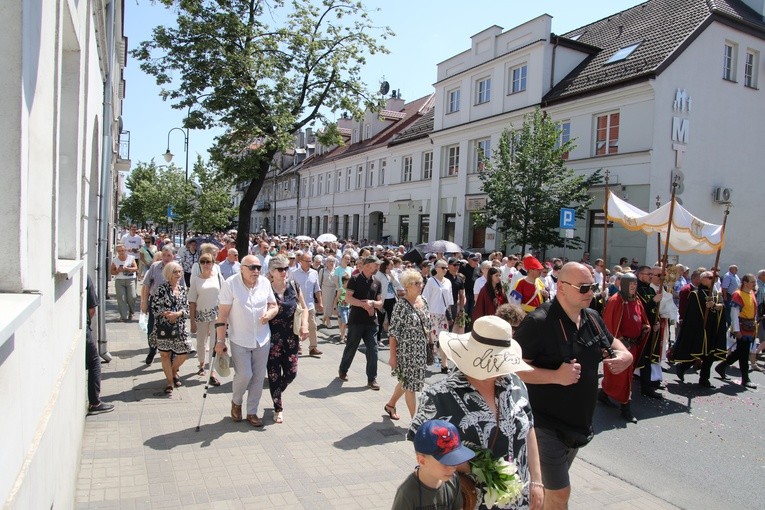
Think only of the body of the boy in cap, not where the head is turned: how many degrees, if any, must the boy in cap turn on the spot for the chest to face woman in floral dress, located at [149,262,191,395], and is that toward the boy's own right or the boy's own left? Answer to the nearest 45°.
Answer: approximately 180°

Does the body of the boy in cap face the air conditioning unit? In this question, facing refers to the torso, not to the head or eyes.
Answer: no

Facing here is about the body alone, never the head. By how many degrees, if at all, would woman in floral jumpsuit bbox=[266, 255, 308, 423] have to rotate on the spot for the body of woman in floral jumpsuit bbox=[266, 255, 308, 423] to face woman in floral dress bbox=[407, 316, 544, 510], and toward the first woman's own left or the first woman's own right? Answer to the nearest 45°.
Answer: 0° — they already face them

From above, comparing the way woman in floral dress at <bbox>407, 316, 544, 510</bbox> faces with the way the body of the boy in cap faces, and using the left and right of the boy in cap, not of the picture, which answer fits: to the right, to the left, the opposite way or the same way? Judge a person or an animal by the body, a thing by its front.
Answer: the same way

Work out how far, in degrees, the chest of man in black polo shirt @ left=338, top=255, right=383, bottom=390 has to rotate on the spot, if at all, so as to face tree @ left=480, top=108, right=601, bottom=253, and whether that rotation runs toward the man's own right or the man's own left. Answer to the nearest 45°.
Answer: approximately 90° to the man's own left

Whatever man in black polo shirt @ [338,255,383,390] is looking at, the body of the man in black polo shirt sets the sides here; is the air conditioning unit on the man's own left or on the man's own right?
on the man's own left

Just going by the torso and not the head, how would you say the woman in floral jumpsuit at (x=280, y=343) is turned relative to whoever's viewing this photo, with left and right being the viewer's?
facing the viewer

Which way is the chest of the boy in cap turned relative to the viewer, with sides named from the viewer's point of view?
facing the viewer and to the right of the viewer

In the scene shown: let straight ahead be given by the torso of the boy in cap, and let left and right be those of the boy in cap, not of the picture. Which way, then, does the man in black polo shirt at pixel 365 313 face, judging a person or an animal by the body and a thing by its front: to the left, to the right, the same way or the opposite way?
the same way

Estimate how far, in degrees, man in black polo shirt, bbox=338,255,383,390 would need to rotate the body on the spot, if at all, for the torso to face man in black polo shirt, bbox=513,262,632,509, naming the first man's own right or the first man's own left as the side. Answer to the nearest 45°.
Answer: approximately 45° to the first man's own right
